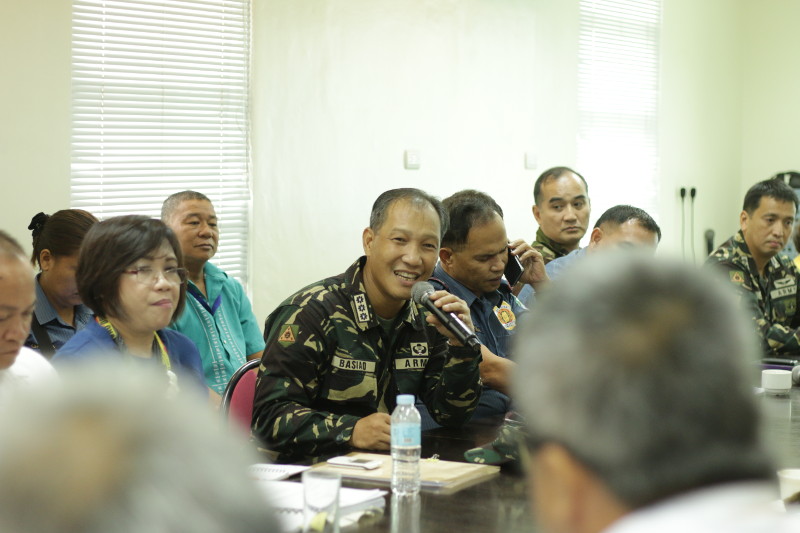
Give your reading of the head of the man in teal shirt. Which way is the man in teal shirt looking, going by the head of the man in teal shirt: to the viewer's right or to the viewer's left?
to the viewer's right

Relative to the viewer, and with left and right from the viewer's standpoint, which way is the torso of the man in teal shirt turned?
facing the viewer and to the right of the viewer

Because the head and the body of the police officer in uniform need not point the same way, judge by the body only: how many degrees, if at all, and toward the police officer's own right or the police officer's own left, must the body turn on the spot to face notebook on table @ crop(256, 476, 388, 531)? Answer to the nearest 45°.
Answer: approximately 45° to the police officer's own right

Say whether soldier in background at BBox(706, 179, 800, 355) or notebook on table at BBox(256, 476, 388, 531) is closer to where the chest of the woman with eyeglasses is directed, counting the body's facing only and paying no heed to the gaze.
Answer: the notebook on table

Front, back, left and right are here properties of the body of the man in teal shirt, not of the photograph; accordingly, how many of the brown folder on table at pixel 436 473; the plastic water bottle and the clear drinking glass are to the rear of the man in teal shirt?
0

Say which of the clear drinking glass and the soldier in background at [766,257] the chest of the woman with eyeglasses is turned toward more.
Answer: the clear drinking glass

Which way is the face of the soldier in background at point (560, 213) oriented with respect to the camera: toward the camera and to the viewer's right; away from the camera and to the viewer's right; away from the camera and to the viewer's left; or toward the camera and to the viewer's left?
toward the camera and to the viewer's right

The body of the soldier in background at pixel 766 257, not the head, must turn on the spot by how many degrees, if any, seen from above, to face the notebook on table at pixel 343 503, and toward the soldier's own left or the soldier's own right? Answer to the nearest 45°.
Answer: approximately 45° to the soldier's own right

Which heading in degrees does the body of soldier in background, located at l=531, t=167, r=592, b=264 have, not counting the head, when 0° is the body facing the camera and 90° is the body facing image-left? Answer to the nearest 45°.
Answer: approximately 315°

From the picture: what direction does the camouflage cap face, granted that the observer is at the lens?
facing to the left of the viewer

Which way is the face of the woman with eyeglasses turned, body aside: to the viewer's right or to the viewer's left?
to the viewer's right

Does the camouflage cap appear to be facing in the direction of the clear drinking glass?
no
